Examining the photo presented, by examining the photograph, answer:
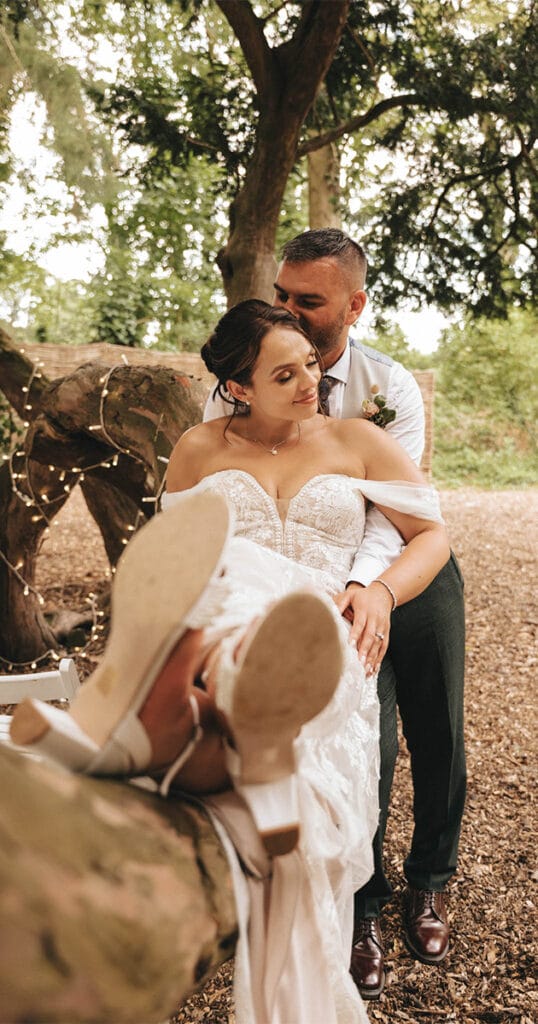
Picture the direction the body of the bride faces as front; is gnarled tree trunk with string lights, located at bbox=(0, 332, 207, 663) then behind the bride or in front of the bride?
behind

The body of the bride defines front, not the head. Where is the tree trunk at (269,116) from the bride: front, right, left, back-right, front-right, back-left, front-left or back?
back

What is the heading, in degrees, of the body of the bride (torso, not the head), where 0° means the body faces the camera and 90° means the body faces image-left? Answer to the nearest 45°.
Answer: approximately 0°

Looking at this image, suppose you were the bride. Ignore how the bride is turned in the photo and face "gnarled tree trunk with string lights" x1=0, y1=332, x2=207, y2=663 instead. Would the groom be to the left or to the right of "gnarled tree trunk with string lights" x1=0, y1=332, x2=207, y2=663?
right
